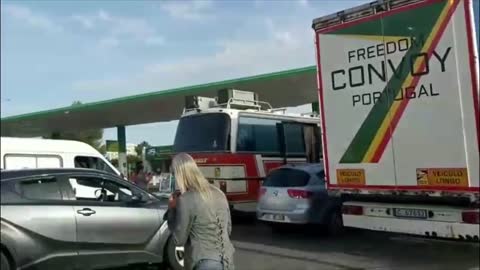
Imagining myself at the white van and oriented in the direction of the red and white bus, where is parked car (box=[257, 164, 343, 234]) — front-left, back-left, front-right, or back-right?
front-right

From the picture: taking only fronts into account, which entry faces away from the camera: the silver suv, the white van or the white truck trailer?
the white truck trailer

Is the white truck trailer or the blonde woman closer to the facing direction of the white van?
the white truck trailer

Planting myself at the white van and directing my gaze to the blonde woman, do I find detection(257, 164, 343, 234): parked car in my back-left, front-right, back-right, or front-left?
front-left

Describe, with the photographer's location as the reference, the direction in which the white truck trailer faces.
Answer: facing away from the viewer

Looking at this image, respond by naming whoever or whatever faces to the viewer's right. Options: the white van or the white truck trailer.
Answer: the white van

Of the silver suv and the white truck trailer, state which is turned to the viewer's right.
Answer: the silver suv

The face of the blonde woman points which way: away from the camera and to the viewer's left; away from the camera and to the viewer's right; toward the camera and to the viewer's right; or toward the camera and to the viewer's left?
away from the camera and to the viewer's left

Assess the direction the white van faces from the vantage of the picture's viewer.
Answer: facing to the right of the viewer

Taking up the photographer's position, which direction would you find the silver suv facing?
facing to the right of the viewer

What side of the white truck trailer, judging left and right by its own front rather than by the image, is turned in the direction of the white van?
left

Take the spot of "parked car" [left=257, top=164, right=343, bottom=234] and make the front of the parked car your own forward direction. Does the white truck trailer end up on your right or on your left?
on your right
